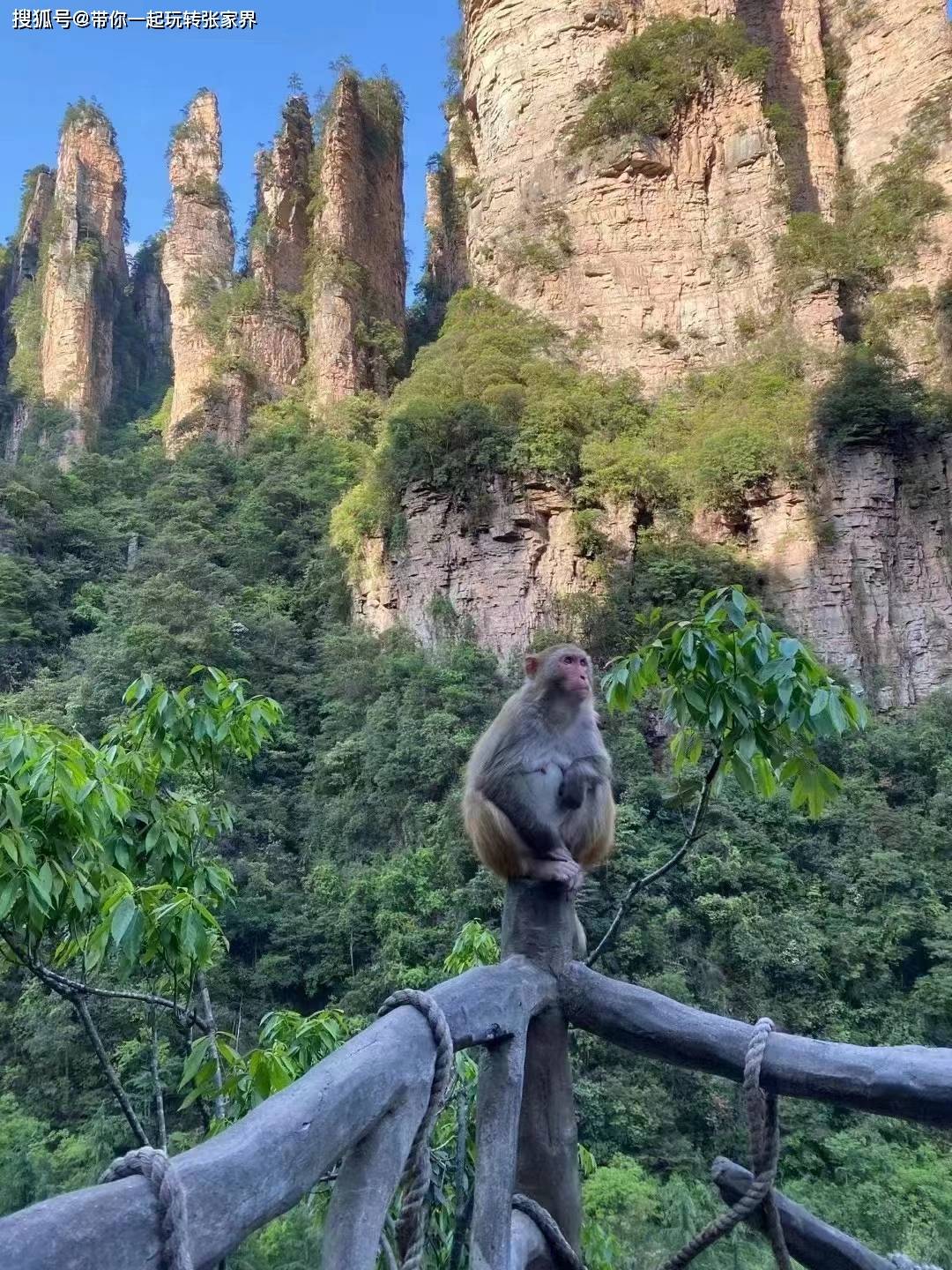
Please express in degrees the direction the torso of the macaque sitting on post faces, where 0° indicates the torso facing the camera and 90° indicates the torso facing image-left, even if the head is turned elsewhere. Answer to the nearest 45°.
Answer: approximately 315°

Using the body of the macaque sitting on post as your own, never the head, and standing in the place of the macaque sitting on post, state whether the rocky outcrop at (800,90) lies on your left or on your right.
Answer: on your left

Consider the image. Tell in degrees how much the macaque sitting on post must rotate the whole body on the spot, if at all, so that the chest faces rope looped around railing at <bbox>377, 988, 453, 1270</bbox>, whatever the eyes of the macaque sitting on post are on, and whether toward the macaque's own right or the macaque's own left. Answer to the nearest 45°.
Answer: approximately 45° to the macaque's own right

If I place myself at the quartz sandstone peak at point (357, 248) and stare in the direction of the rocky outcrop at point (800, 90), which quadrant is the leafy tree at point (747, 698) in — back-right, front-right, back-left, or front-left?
front-right

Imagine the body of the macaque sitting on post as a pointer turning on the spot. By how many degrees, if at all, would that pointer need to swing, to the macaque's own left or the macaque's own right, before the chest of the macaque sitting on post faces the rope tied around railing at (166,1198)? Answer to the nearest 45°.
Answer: approximately 45° to the macaque's own right

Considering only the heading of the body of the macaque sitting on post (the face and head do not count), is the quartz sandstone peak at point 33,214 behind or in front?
behind

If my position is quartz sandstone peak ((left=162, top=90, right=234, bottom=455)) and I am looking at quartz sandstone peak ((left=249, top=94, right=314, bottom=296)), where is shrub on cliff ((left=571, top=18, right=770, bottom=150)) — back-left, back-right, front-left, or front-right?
front-right

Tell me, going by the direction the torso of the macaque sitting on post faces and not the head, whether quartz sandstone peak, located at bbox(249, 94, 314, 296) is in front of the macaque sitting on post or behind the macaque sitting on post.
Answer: behind

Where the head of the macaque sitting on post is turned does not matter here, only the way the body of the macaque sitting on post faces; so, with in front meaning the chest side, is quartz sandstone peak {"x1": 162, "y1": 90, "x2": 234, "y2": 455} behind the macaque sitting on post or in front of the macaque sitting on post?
behind
